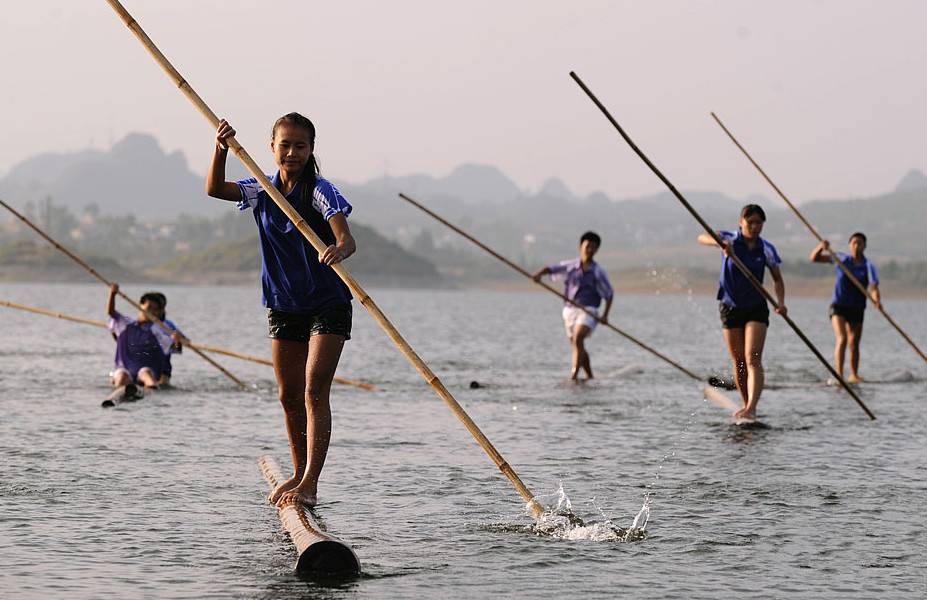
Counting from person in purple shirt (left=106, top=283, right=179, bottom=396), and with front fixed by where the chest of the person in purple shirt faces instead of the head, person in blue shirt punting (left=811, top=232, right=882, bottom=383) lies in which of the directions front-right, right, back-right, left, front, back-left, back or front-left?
left

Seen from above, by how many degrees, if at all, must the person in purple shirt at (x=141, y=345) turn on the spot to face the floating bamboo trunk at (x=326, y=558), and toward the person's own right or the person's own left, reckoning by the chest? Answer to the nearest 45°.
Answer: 0° — they already face it

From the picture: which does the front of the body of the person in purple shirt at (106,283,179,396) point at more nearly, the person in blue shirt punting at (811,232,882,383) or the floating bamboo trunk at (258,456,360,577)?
the floating bamboo trunk

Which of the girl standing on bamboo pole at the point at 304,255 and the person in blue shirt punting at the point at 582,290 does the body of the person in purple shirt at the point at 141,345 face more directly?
the girl standing on bamboo pole

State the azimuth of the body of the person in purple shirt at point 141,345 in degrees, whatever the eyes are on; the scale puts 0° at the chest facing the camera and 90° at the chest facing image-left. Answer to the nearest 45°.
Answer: approximately 0°

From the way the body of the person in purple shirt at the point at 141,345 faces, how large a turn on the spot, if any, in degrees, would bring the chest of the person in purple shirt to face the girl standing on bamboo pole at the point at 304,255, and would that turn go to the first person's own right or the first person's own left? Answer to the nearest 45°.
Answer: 0° — they already face them

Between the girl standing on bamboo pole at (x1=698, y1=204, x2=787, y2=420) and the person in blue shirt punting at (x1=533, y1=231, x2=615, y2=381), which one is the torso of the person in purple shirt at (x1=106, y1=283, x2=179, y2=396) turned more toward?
the girl standing on bamboo pole

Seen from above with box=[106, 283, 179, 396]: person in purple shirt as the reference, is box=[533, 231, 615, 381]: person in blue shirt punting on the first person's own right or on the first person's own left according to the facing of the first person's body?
on the first person's own left

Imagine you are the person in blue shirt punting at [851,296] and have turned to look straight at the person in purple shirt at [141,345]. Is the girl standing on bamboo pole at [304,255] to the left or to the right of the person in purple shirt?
left

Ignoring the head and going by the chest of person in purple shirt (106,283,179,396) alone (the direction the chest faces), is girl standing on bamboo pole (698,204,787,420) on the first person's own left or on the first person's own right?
on the first person's own left
